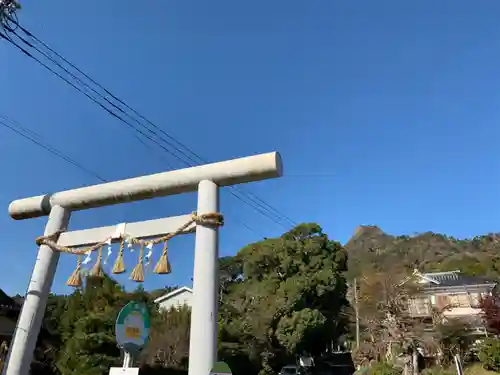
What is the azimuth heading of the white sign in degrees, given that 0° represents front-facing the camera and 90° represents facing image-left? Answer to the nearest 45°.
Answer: approximately 0°

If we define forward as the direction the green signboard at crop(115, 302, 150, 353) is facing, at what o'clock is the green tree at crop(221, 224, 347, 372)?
The green tree is roughly at 7 o'clock from the green signboard.

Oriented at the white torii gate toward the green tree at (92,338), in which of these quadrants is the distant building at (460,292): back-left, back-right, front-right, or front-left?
front-right

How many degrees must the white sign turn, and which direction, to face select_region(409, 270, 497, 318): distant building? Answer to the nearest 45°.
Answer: approximately 135° to its left

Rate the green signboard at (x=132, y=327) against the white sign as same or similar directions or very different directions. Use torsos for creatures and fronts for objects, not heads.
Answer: same or similar directions

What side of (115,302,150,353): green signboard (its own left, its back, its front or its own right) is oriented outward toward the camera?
front

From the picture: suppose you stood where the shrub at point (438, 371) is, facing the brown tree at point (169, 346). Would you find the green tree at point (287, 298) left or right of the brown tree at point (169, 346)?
right

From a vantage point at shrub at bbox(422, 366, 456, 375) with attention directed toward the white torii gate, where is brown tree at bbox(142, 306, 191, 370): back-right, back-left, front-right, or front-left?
front-right

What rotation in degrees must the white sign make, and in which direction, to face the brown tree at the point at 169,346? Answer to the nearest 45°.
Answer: approximately 180°

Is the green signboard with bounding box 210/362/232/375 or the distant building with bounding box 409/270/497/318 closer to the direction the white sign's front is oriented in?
the green signboard

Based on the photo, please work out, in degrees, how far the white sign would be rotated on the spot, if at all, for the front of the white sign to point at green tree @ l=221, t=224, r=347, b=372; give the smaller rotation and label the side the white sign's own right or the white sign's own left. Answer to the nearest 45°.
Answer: approximately 135° to the white sign's own left

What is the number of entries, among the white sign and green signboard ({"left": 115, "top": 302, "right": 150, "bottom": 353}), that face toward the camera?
2

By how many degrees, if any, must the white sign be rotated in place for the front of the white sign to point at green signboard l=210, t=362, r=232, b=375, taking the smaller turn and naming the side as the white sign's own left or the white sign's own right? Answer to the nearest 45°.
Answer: approximately 45° to the white sign's own left

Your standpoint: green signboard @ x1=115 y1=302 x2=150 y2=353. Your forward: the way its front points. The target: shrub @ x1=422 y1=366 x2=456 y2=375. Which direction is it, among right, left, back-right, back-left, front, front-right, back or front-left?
back-left

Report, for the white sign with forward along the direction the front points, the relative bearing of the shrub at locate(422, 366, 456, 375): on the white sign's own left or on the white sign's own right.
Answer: on the white sign's own left
